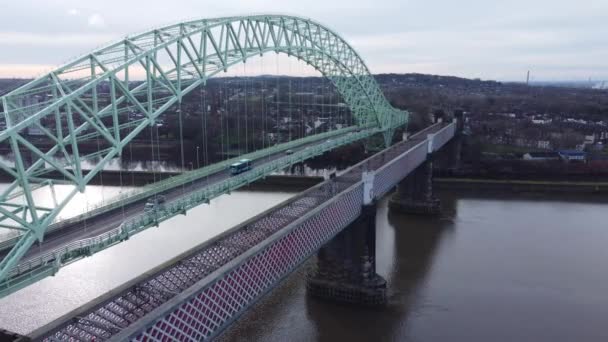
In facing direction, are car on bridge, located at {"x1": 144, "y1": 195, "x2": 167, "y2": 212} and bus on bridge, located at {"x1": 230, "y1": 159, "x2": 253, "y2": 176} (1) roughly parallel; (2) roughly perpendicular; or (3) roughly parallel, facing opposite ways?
roughly parallel
